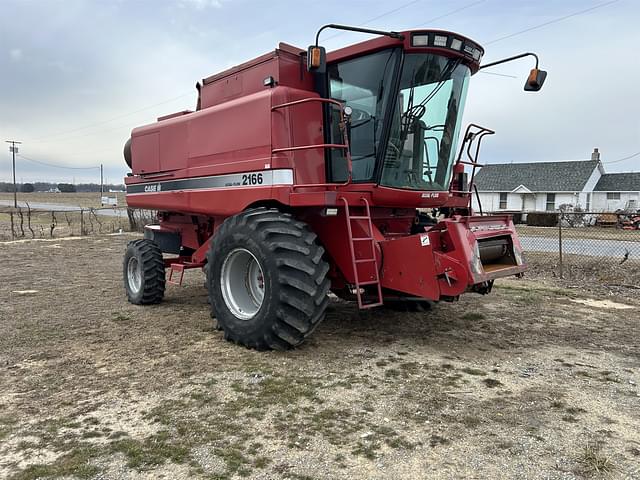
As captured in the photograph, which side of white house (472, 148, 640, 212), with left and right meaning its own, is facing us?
front

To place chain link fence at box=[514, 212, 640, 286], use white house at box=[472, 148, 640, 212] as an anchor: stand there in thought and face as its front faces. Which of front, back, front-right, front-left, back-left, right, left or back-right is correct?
front

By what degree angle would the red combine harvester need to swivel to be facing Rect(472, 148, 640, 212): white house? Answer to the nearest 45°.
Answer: approximately 90° to its left

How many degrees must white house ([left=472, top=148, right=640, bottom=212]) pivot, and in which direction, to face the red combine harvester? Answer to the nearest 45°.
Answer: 0° — it already faces it

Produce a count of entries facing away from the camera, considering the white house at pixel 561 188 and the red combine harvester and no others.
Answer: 0

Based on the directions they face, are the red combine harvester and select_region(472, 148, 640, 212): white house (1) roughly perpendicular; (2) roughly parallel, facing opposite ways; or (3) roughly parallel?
roughly perpendicular
